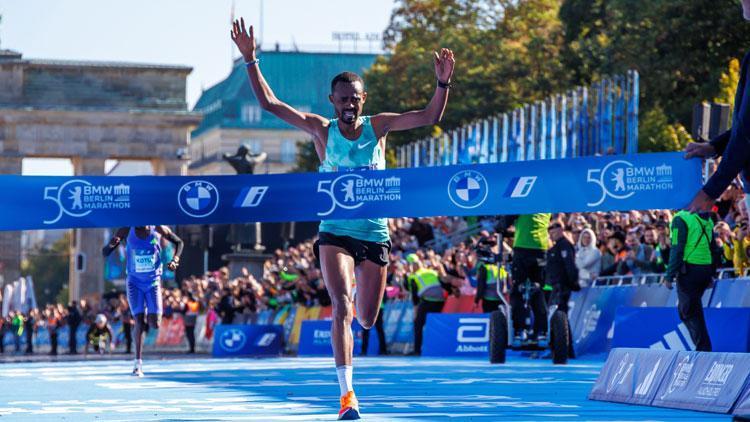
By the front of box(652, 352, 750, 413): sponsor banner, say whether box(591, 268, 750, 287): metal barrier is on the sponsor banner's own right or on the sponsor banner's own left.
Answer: on the sponsor banner's own right

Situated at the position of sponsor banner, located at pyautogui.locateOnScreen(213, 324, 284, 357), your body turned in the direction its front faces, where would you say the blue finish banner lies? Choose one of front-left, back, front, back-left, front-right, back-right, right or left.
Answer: front

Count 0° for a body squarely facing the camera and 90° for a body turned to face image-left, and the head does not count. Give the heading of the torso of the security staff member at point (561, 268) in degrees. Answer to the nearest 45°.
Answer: approximately 45°

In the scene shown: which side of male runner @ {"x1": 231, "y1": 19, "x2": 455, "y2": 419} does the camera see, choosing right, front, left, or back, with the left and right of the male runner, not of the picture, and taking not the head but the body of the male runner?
front

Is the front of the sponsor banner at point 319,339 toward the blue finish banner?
yes

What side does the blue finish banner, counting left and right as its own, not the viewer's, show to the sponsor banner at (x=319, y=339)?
back

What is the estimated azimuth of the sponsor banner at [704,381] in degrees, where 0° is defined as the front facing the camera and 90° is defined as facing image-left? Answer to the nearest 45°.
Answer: approximately 45°

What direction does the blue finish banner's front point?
toward the camera
